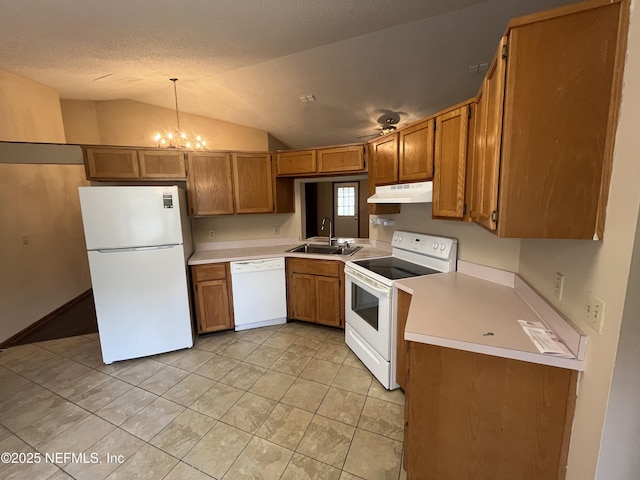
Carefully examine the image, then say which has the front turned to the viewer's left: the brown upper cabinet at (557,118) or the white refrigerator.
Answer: the brown upper cabinet

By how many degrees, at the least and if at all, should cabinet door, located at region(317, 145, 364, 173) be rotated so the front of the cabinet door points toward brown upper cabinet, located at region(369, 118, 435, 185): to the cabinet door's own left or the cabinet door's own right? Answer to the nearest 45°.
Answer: approximately 45° to the cabinet door's own left

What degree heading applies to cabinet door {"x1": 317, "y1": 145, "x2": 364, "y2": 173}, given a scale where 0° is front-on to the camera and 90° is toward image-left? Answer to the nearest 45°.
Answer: approximately 0°

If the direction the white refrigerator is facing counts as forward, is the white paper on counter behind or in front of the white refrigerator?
in front

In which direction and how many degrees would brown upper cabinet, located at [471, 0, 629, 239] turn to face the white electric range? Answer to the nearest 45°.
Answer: approximately 45° to its right

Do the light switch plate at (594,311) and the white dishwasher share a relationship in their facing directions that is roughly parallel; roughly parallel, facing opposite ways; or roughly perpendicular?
roughly perpendicular

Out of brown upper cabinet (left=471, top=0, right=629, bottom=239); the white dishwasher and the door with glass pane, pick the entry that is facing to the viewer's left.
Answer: the brown upper cabinet

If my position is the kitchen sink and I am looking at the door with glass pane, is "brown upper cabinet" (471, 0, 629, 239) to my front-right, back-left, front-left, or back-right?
back-right

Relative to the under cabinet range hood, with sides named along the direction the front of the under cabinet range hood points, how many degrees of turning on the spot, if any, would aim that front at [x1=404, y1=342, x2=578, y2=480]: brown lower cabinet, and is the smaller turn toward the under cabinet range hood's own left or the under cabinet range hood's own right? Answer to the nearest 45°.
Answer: approximately 45° to the under cabinet range hood's own left

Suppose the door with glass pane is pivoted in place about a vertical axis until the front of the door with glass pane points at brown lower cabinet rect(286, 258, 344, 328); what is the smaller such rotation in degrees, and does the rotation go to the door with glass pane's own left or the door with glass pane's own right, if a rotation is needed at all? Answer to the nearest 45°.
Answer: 0° — it already faces it

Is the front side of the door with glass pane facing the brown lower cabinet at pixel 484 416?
yes
